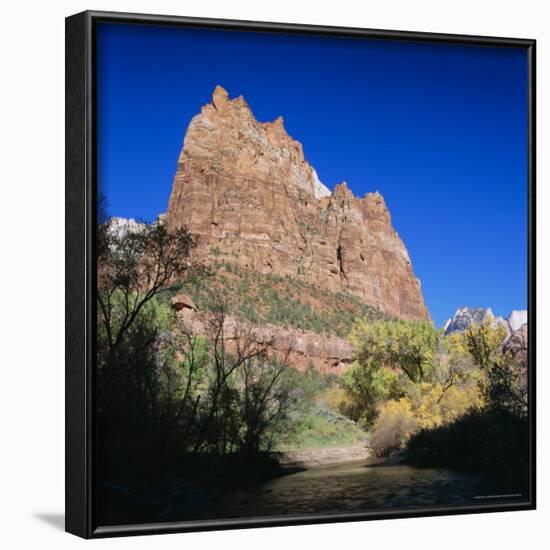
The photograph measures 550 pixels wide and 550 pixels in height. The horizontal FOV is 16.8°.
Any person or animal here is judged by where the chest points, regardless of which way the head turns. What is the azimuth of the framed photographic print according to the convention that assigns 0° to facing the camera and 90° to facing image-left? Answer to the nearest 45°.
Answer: approximately 315°
